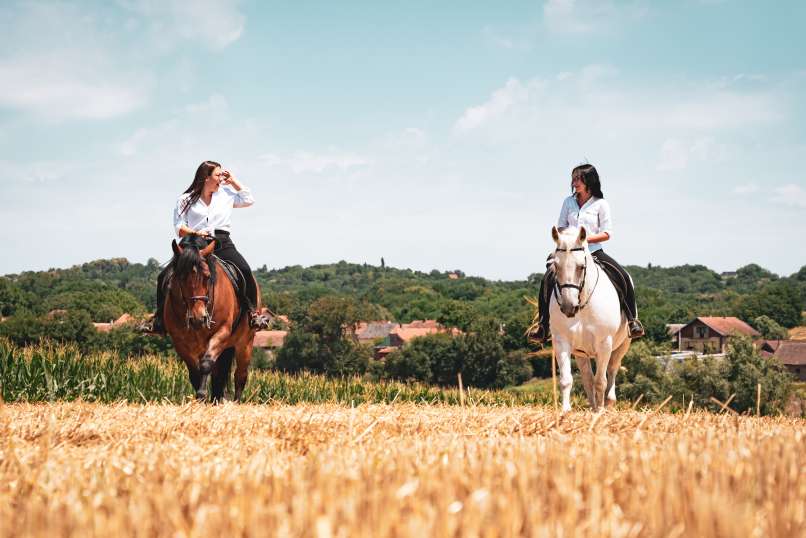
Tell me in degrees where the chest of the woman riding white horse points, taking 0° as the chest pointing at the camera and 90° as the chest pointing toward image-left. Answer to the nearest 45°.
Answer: approximately 0°

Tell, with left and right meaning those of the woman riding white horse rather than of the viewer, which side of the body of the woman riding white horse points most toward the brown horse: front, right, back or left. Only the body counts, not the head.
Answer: right

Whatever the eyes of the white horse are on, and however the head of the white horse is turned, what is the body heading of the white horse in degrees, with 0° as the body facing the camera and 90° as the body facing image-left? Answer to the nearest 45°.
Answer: approximately 0°

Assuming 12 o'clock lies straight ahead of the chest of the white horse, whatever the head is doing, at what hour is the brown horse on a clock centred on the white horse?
The brown horse is roughly at 3 o'clock from the white horse.
